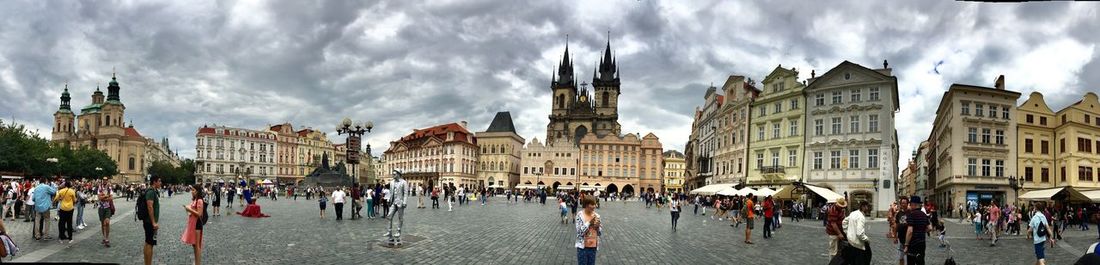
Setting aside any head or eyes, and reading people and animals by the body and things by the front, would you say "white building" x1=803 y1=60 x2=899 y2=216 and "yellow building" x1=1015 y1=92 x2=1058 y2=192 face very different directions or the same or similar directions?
same or similar directions

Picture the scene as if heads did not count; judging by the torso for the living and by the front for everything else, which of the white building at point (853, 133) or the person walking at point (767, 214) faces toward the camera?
the white building

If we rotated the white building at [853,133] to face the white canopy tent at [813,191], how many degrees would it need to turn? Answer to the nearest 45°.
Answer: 0° — it already faces it

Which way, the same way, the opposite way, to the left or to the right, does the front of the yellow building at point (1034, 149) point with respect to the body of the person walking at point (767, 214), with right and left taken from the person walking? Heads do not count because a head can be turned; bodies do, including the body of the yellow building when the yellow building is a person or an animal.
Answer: the opposite way

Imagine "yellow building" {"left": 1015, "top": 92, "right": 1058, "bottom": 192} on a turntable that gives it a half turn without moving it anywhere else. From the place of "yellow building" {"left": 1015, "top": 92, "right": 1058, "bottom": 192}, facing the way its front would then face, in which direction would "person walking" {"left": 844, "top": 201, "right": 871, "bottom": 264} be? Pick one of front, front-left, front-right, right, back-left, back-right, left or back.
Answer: back

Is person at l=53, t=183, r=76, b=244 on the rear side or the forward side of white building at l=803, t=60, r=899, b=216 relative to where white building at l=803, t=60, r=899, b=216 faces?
on the forward side

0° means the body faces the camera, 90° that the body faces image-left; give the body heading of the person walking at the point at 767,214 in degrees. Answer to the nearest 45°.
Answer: approximately 180°

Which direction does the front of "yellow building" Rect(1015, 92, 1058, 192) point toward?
toward the camera

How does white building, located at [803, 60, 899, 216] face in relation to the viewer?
toward the camera

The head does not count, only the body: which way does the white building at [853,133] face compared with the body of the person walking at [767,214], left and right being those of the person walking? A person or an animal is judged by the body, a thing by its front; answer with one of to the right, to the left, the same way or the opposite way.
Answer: the opposite way

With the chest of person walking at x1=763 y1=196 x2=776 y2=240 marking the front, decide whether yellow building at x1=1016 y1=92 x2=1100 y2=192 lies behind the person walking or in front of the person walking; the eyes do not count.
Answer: in front
